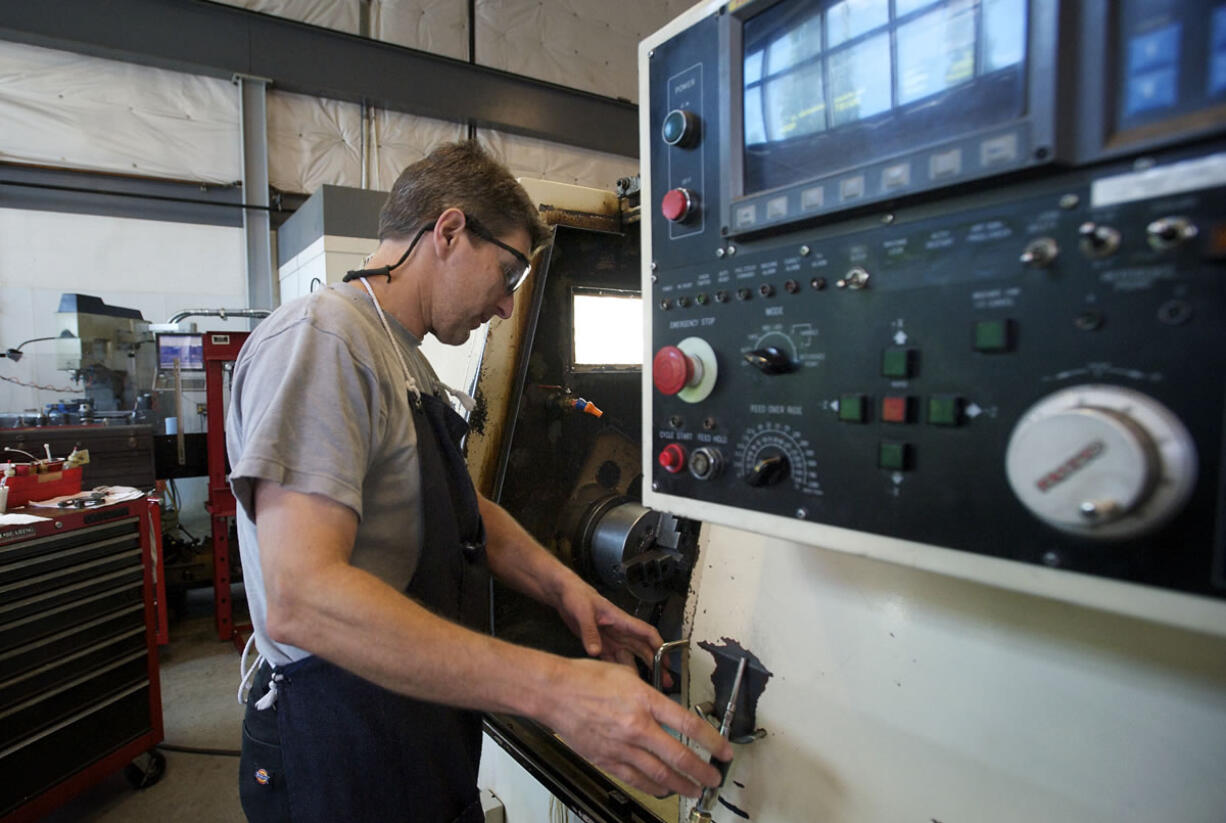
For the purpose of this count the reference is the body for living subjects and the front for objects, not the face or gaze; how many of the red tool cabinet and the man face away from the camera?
0

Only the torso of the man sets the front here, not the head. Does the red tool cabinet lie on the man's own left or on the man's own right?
on the man's own left

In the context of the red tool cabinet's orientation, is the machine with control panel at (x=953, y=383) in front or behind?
in front

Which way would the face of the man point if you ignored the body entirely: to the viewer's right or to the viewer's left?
to the viewer's right

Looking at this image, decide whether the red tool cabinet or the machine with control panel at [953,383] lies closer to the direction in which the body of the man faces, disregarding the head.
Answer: the machine with control panel

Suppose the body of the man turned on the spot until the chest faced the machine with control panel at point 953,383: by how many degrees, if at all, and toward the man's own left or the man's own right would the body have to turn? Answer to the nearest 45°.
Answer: approximately 45° to the man's own right

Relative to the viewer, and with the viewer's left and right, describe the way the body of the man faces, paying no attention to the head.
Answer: facing to the right of the viewer
